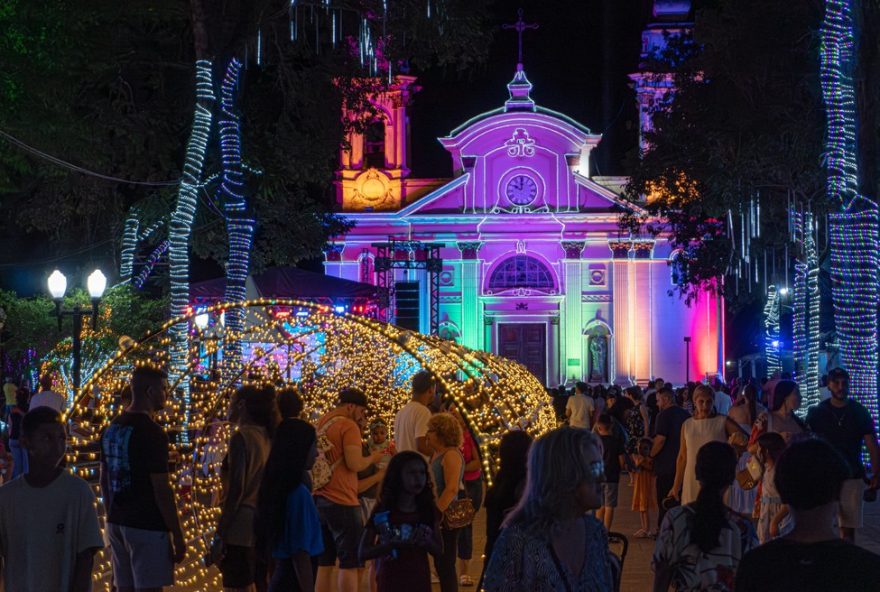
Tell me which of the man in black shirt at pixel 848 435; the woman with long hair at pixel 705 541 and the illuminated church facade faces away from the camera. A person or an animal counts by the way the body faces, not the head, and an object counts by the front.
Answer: the woman with long hair

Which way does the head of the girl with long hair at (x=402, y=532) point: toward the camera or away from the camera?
toward the camera

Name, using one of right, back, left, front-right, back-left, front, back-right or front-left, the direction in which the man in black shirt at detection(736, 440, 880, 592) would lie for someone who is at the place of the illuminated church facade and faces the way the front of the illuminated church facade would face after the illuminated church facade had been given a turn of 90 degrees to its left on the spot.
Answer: right

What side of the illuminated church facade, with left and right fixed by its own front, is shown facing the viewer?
front

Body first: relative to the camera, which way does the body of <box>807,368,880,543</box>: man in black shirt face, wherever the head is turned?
toward the camera

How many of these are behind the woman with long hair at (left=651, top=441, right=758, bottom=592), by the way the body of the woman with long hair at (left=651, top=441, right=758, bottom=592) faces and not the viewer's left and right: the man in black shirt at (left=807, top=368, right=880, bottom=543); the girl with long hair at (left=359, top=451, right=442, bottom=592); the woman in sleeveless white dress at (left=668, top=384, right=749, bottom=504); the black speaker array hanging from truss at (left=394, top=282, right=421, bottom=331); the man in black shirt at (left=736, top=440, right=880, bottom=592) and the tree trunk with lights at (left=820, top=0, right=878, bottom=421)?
1

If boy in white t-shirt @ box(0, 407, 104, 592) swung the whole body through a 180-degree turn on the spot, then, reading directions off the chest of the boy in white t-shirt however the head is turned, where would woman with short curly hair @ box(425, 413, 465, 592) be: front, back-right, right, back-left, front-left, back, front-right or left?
front-right

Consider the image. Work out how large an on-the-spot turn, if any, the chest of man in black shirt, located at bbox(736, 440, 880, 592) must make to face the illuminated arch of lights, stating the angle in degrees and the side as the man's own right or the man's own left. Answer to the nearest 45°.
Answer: approximately 45° to the man's own left

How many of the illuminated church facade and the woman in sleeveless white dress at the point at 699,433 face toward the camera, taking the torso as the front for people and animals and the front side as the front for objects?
2

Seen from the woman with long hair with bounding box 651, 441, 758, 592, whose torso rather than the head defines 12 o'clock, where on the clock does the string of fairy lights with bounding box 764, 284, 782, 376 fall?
The string of fairy lights is roughly at 12 o'clock from the woman with long hair.

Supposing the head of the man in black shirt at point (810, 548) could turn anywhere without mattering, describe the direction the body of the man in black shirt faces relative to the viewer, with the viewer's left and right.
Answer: facing away from the viewer

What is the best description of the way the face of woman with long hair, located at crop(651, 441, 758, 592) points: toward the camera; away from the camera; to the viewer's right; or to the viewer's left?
away from the camera

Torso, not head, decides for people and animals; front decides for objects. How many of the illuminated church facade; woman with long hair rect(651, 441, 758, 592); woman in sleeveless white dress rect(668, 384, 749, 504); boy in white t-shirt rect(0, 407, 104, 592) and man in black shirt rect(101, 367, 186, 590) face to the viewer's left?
0

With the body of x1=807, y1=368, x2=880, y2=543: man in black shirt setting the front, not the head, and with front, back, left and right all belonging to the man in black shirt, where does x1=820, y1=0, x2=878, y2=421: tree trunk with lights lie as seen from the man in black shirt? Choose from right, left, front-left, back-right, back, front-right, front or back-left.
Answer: back

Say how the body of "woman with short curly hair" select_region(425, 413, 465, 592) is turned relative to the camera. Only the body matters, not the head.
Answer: to the viewer's left

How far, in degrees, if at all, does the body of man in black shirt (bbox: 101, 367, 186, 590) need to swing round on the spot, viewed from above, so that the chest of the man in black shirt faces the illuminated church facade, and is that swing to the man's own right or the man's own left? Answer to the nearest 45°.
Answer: approximately 45° to the man's own left

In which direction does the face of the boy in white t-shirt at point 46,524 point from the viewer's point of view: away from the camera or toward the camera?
toward the camera

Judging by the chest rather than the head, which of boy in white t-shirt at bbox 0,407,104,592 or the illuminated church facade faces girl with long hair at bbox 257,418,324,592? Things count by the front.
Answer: the illuminated church facade

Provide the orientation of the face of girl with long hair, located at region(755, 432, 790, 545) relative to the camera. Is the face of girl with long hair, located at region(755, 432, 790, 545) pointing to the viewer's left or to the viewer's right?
to the viewer's left

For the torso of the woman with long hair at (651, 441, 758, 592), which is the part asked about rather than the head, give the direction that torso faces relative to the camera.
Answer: away from the camera

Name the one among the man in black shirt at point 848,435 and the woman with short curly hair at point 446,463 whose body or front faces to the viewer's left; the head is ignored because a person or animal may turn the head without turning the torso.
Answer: the woman with short curly hair

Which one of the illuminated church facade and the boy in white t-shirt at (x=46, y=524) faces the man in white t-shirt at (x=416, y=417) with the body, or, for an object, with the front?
the illuminated church facade
